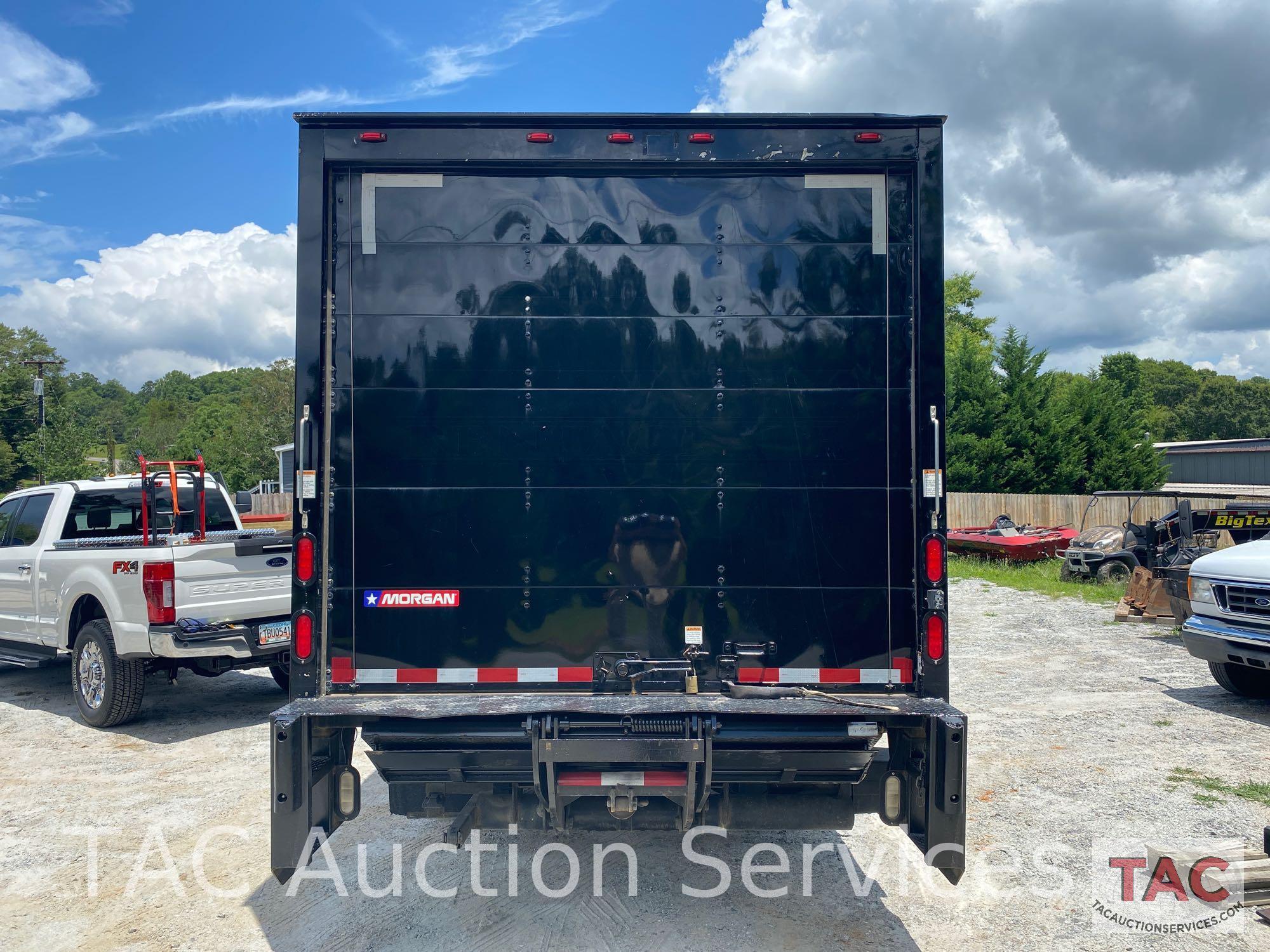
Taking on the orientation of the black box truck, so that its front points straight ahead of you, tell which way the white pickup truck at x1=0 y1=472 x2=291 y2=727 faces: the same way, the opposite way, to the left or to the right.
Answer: to the left

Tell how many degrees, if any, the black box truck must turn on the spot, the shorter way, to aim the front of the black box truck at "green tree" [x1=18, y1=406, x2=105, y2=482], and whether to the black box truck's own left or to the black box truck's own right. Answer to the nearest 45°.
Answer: approximately 45° to the black box truck's own left

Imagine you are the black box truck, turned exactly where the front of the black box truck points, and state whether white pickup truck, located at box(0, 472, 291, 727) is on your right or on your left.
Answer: on your left

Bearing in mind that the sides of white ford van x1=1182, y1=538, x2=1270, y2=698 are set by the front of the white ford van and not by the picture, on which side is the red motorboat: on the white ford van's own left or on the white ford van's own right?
on the white ford van's own right

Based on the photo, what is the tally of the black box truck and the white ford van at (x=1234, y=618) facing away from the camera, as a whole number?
1

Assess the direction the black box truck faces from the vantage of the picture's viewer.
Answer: facing away from the viewer

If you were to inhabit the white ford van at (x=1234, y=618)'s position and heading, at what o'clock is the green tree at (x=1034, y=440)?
The green tree is roughly at 4 o'clock from the white ford van.

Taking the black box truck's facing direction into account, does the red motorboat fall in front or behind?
in front

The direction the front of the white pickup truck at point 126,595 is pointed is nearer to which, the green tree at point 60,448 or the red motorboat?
the green tree

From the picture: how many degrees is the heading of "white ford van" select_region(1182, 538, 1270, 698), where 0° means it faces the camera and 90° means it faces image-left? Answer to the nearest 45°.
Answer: approximately 45°

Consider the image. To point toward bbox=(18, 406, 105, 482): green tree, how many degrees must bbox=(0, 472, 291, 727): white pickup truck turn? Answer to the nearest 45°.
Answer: approximately 45° to its right

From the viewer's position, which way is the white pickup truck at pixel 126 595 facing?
facing away from the viewer and to the left of the viewer

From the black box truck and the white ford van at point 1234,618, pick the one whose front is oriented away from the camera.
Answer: the black box truck
